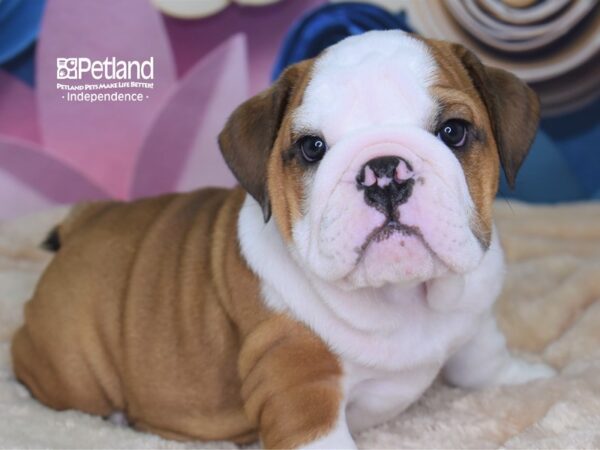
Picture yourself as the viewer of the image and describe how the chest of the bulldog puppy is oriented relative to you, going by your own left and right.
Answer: facing the viewer and to the right of the viewer
